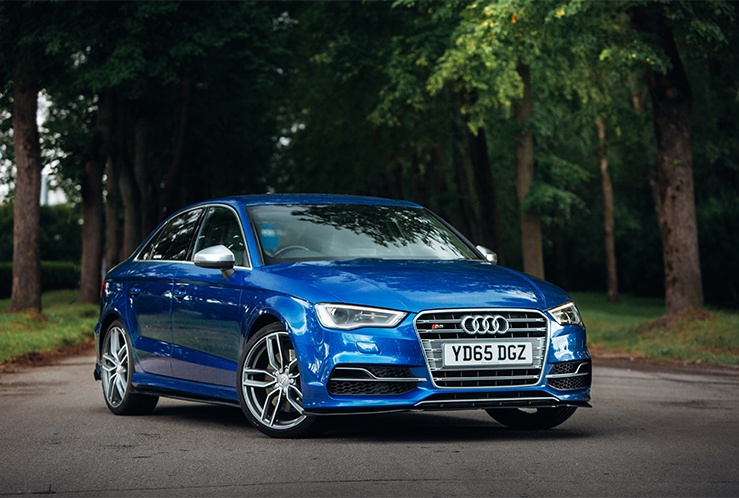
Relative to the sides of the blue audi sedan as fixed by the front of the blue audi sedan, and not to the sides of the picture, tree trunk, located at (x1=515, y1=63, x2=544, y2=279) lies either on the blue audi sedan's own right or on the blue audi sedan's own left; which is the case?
on the blue audi sedan's own left

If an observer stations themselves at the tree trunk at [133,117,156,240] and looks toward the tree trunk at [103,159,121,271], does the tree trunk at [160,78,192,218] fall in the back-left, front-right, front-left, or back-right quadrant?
back-left

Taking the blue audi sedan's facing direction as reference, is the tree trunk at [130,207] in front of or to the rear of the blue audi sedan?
to the rear

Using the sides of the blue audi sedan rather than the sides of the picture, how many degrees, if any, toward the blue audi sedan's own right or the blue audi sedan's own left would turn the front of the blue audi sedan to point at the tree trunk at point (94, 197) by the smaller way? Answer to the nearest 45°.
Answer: approximately 135° to the blue audi sedan's own left

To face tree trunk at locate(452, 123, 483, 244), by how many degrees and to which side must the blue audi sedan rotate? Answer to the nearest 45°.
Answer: approximately 135° to its left

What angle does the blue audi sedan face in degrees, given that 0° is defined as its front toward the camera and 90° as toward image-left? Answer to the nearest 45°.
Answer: approximately 315°

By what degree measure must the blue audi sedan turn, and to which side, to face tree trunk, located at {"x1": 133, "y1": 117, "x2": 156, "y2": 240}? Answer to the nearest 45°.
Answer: approximately 135° to its left

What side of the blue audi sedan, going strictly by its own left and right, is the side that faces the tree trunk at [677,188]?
left

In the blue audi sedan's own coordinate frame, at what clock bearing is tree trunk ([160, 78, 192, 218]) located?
The tree trunk is roughly at 7 o'clock from the blue audi sedan.

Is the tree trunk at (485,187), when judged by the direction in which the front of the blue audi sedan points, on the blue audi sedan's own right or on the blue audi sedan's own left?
on the blue audi sedan's own left
